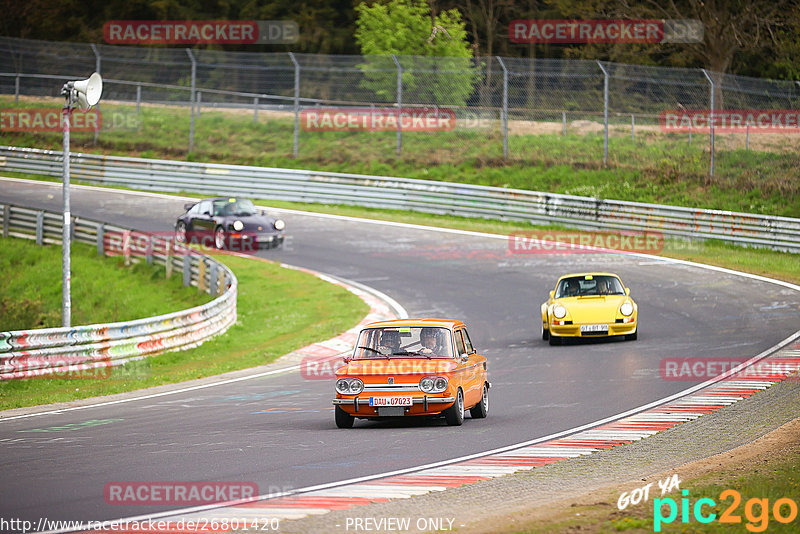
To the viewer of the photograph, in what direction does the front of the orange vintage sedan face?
facing the viewer

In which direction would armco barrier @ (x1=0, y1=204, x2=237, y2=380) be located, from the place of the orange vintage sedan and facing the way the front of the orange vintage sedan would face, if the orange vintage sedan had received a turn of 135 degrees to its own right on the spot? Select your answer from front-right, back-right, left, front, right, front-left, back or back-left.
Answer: front

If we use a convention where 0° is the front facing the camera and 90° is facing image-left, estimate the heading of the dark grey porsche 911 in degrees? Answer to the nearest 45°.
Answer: approximately 315°

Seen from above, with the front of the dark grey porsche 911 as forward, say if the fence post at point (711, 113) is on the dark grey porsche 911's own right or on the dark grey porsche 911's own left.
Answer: on the dark grey porsche 911's own left

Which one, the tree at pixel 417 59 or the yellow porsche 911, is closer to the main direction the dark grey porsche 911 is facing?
the yellow porsche 911

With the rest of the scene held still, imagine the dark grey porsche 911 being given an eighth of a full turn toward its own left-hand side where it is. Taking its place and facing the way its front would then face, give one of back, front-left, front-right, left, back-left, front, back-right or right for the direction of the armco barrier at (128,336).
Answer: right

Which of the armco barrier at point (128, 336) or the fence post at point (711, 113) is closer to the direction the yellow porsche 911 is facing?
the armco barrier

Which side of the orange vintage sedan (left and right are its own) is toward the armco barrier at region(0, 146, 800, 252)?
back

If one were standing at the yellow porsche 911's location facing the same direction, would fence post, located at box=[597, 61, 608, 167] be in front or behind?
behind

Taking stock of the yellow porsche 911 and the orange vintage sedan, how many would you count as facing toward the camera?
2

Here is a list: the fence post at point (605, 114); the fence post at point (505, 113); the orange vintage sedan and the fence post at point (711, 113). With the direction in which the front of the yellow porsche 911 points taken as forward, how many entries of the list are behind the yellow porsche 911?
3
